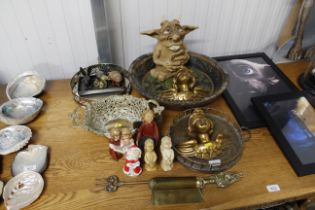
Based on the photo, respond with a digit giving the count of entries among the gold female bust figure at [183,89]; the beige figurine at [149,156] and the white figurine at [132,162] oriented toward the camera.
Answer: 3

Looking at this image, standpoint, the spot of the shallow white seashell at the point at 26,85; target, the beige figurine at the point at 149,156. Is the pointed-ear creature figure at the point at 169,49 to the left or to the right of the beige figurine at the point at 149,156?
left

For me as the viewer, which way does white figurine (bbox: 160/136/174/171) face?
facing the viewer

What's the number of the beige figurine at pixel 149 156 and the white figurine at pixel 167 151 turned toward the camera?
2

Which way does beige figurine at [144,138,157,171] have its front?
toward the camera

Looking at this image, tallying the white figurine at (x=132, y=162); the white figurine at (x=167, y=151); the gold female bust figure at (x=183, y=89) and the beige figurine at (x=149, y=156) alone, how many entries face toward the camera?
4

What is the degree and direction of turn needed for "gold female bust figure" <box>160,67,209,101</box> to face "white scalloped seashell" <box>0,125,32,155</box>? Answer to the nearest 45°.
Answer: approximately 45° to its right
